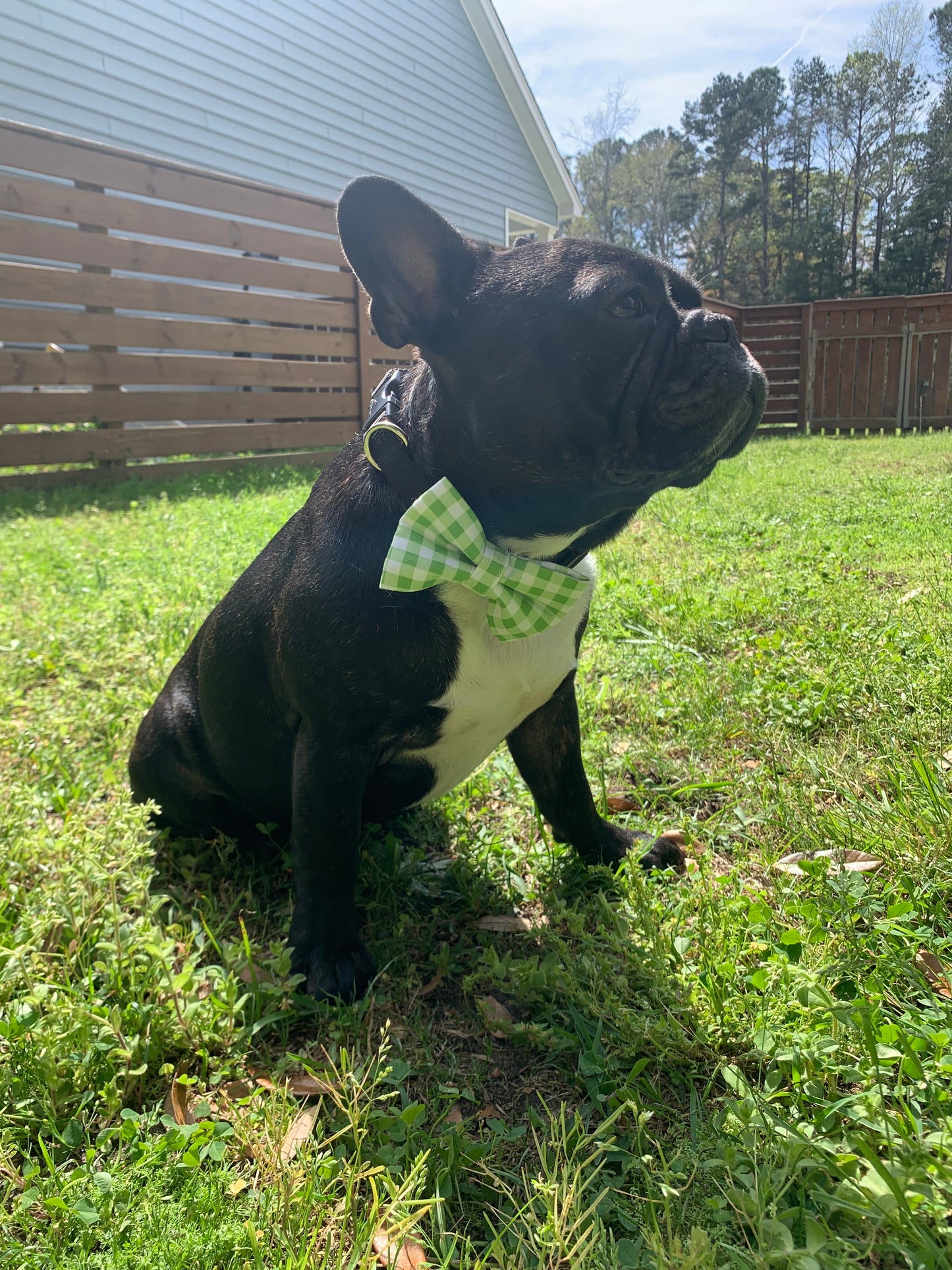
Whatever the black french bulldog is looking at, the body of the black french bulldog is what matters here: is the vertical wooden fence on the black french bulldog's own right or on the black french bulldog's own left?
on the black french bulldog's own left

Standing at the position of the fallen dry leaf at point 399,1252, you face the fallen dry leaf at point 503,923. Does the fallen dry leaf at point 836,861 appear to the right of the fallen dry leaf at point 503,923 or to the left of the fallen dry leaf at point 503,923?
right

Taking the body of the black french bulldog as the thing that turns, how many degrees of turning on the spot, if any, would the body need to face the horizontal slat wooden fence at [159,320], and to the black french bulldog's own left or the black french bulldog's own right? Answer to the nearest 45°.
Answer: approximately 135° to the black french bulldog's own left

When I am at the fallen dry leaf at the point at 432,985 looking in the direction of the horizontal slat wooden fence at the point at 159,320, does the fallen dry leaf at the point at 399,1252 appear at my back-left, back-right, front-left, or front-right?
back-left

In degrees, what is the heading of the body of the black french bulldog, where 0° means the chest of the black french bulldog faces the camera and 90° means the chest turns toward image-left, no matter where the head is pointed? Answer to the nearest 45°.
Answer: approximately 315°

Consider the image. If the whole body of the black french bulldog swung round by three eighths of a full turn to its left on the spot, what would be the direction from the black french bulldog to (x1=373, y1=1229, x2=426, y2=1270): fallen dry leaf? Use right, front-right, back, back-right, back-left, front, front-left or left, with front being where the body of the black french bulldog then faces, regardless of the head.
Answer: back
